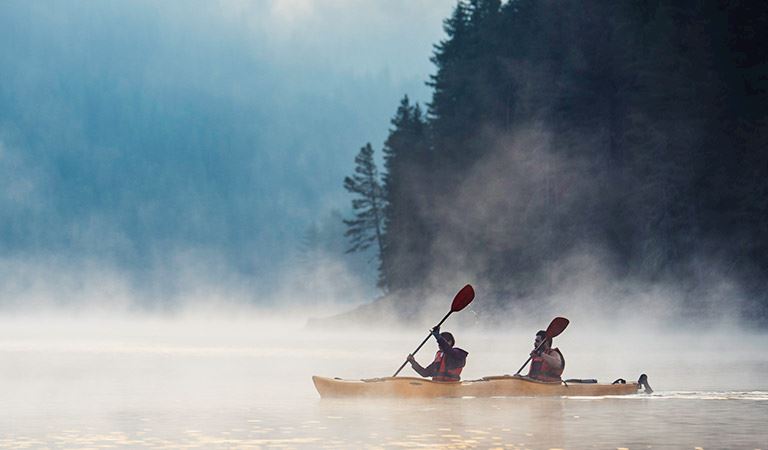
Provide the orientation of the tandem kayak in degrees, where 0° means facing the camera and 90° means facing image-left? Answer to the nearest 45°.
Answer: approximately 90°
